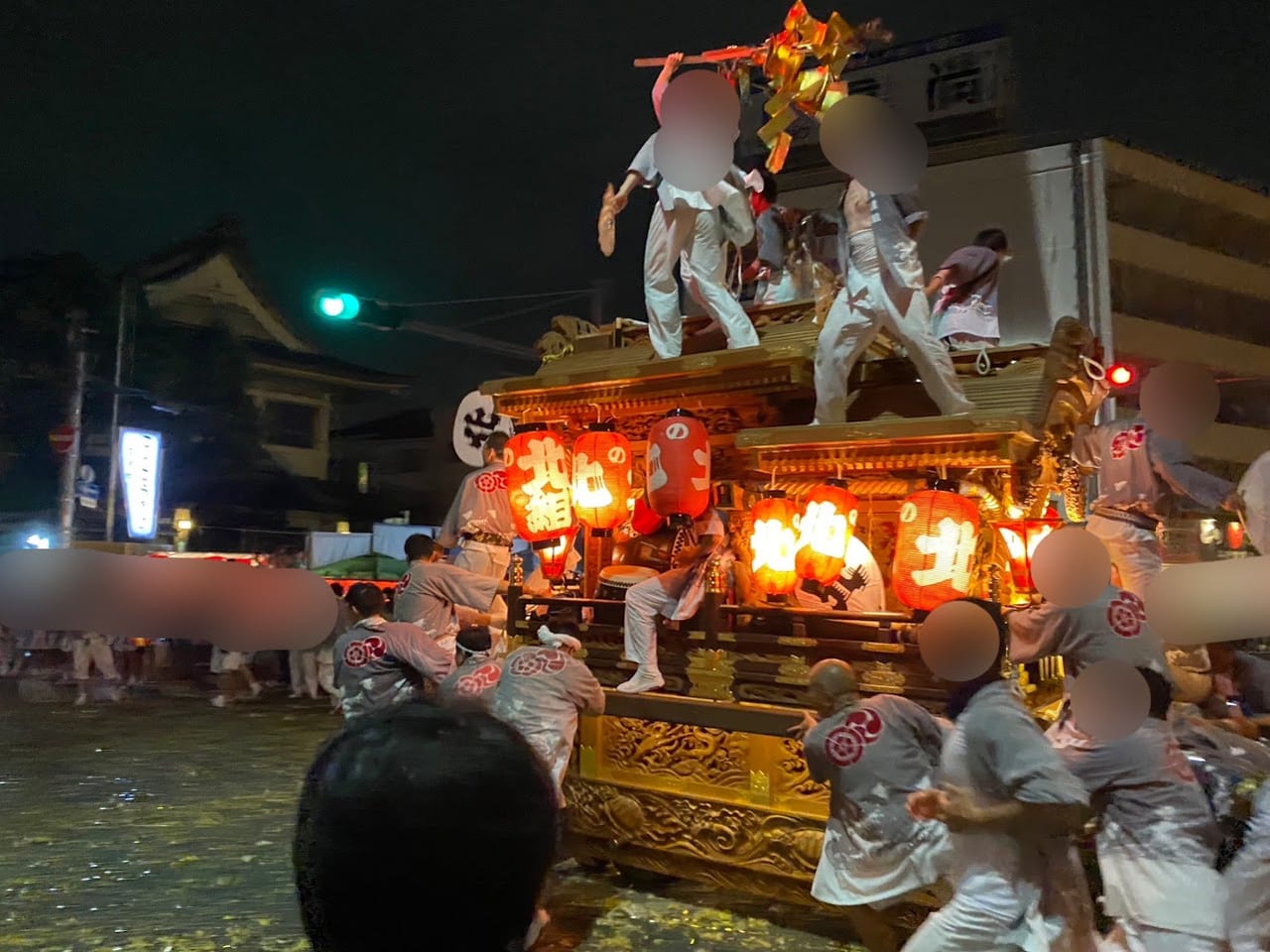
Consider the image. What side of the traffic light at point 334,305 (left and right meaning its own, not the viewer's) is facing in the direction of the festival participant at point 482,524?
front

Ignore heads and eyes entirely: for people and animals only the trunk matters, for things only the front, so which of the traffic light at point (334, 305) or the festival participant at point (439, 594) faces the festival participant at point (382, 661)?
the traffic light

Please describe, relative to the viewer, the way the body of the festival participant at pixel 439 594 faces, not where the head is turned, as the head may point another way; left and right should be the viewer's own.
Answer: facing away from the viewer and to the right of the viewer

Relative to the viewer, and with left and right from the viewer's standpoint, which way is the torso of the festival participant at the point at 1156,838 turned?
facing away from the viewer and to the left of the viewer

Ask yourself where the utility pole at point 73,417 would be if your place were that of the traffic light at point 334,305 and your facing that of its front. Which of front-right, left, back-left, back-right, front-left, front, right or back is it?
back-right

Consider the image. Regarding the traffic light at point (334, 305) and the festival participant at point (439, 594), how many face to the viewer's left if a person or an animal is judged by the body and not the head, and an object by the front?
0

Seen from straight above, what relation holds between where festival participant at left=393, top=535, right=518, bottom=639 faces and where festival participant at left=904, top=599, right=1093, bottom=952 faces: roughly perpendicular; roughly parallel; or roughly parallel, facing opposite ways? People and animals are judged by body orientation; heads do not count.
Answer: roughly parallel, facing opposite ways

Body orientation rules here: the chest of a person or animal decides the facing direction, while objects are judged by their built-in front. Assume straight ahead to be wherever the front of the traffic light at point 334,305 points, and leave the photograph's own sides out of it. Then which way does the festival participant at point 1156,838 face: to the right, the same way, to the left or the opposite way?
the opposite way

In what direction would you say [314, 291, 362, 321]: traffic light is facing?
toward the camera

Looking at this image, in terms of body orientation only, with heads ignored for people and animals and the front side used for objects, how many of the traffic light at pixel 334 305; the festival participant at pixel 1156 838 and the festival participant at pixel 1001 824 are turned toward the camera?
1
